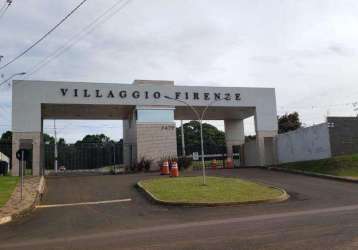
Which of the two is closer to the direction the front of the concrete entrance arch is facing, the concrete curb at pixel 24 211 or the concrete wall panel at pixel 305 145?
the concrete curb

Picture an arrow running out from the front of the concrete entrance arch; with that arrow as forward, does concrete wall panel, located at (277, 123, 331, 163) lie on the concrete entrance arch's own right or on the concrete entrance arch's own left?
on the concrete entrance arch's own left

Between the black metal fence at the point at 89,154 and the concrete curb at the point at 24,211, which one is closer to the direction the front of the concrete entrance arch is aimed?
the concrete curb

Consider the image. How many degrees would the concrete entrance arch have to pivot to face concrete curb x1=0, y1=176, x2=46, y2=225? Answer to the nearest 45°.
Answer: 0° — it already faces it

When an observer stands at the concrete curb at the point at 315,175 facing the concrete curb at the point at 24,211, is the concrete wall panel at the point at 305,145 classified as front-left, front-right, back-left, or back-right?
back-right

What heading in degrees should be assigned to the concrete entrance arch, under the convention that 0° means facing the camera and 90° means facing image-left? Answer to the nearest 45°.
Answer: approximately 0°

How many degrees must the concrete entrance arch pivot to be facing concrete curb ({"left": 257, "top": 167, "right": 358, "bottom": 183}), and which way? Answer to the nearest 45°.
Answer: approximately 45° to its left
